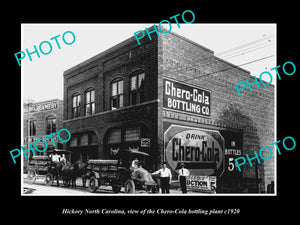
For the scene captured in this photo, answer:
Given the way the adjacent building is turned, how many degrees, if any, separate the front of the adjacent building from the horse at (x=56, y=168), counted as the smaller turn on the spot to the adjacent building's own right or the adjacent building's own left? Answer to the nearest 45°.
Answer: approximately 45° to the adjacent building's own left

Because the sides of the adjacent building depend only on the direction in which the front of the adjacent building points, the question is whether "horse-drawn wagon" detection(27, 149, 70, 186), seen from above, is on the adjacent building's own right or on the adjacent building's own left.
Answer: on the adjacent building's own left

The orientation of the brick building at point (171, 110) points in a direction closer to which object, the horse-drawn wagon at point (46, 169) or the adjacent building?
the horse-drawn wagon

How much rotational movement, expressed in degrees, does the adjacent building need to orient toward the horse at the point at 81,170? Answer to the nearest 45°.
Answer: approximately 45° to its left

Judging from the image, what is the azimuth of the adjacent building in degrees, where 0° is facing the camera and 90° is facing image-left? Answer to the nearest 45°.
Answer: approximately 45°
